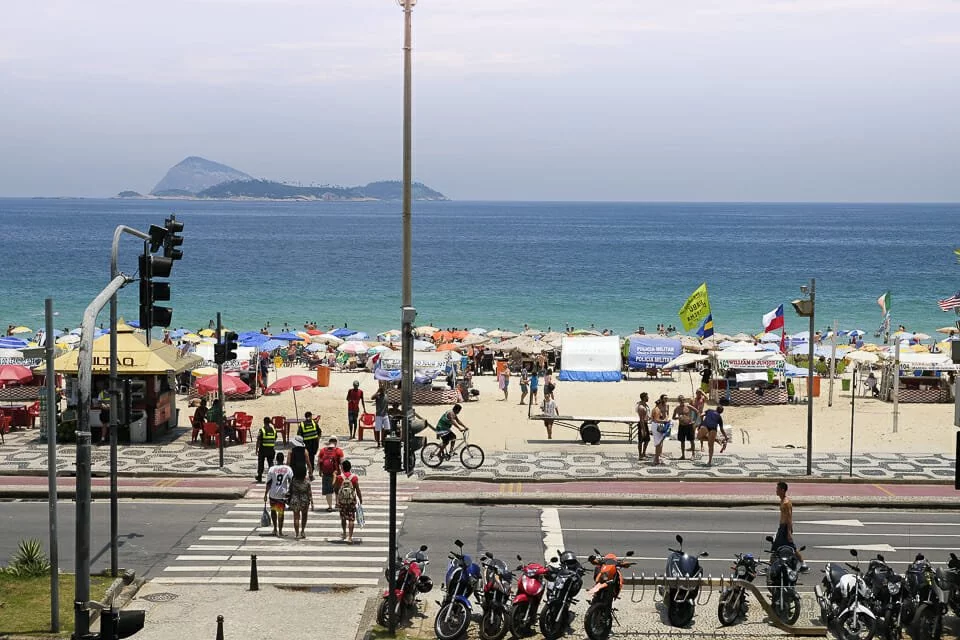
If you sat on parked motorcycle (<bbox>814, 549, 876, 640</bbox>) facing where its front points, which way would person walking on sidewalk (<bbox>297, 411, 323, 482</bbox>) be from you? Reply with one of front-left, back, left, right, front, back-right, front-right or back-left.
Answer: back

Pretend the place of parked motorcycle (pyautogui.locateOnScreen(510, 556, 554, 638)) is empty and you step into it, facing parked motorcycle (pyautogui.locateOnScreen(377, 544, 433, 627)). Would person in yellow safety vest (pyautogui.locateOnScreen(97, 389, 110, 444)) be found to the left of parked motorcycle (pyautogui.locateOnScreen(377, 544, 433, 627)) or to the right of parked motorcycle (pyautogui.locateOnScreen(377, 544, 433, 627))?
right

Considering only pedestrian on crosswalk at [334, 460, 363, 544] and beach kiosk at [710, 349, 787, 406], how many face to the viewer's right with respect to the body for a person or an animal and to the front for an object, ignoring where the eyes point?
0

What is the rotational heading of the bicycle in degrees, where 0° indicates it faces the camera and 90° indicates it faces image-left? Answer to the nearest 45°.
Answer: approximately 270°

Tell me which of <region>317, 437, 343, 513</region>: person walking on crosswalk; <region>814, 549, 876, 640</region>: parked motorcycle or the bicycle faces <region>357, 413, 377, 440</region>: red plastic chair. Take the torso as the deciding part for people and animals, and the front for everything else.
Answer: the person walking on crosswalk

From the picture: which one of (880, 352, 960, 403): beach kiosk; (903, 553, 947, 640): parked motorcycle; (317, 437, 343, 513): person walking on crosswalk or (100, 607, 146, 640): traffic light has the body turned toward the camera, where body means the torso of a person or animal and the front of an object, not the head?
the beach kiosk

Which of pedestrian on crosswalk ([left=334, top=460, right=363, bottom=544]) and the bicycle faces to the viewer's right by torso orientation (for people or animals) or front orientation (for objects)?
the bicycle

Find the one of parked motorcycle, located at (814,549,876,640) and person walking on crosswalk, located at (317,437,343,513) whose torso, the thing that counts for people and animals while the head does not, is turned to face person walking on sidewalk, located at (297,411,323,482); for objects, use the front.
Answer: person walking on crosswalk, located at (317,437,343,513)

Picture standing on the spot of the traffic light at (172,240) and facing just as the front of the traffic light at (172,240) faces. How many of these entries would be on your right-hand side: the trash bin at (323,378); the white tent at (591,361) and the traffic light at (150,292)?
1

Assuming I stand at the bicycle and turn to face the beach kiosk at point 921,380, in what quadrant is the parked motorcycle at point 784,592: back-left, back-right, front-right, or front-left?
back-right

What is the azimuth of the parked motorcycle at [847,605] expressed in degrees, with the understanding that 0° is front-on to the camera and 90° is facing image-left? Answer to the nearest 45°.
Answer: approximately 315°

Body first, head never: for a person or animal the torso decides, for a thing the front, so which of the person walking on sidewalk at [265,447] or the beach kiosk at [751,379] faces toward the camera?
the beach kiosk

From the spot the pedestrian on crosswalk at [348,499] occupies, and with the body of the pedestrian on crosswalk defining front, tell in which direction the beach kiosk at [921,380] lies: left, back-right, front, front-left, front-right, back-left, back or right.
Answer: front-right

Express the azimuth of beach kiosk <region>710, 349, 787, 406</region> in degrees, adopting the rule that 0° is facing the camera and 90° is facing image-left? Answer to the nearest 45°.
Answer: approximately 0°
